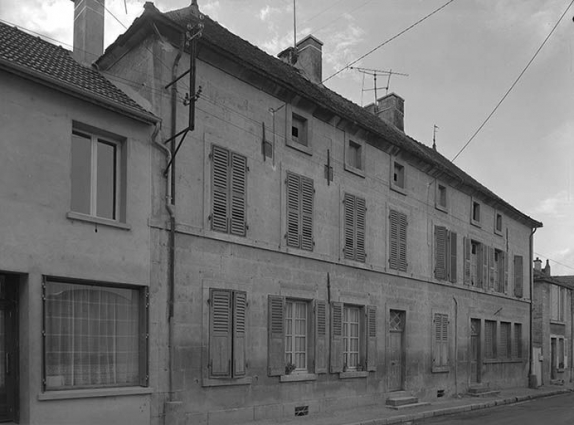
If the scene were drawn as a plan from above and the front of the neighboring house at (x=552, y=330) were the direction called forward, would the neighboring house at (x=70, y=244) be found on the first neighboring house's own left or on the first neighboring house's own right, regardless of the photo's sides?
on the first neighboring house's own right

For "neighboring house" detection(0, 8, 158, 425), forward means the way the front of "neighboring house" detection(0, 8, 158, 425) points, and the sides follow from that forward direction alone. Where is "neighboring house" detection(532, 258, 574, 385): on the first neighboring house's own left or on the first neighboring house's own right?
on the first neighboring house's own left
